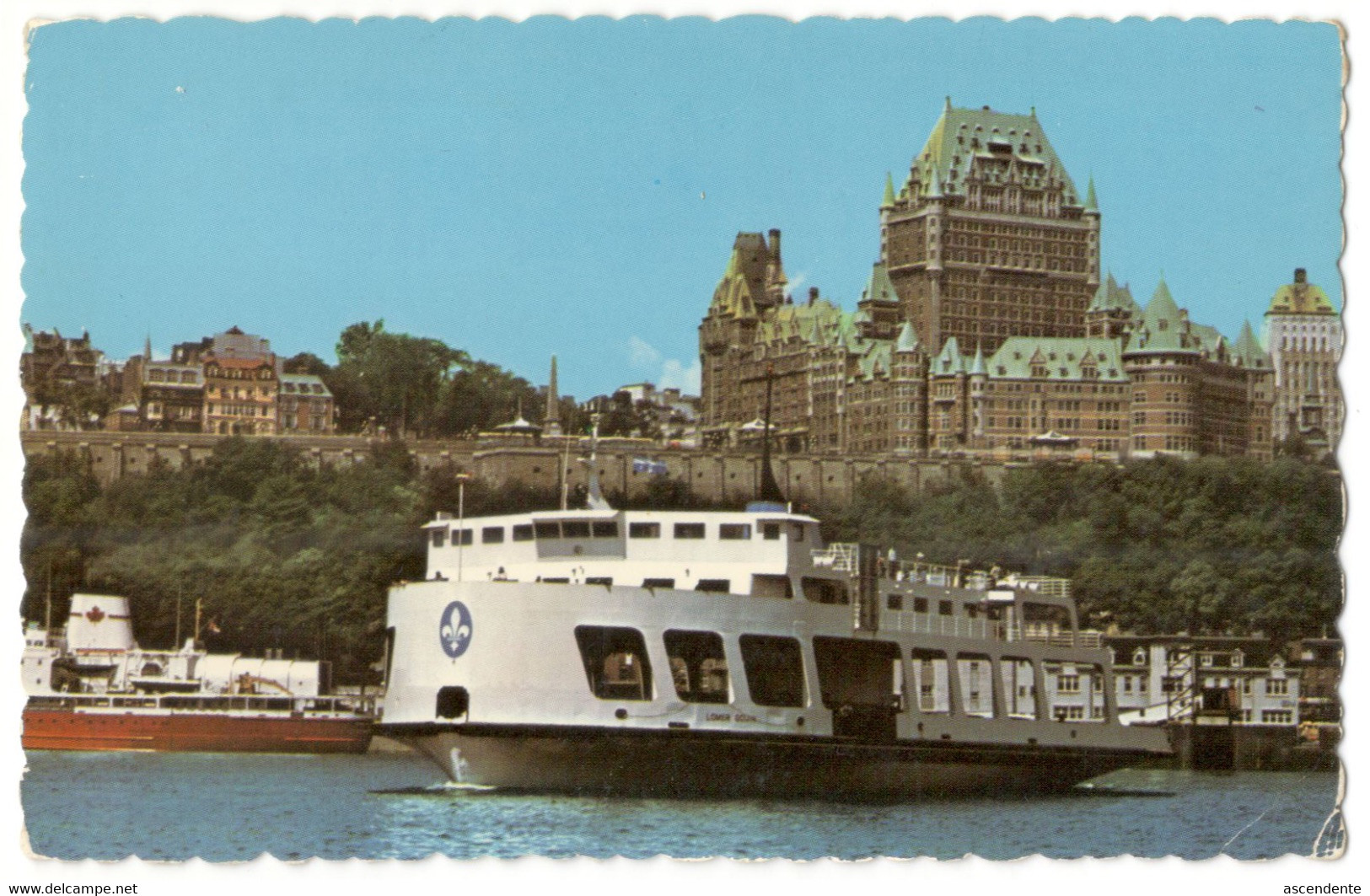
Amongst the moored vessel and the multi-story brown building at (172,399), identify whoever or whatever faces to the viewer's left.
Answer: the moored vessel

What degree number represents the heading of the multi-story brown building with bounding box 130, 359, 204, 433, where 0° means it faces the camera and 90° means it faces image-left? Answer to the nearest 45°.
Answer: approximately 0°

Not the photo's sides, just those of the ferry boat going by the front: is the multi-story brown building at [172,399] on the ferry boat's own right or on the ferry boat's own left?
on the ferry boat's own right

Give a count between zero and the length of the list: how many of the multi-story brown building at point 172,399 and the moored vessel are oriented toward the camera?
1

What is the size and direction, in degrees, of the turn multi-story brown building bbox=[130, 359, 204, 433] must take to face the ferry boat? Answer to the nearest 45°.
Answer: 0° — it already faces it

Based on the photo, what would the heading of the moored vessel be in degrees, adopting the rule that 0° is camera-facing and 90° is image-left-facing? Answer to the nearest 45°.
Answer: approximately 90°

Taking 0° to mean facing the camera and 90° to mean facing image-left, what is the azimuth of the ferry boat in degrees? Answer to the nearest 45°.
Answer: approximately 45°
